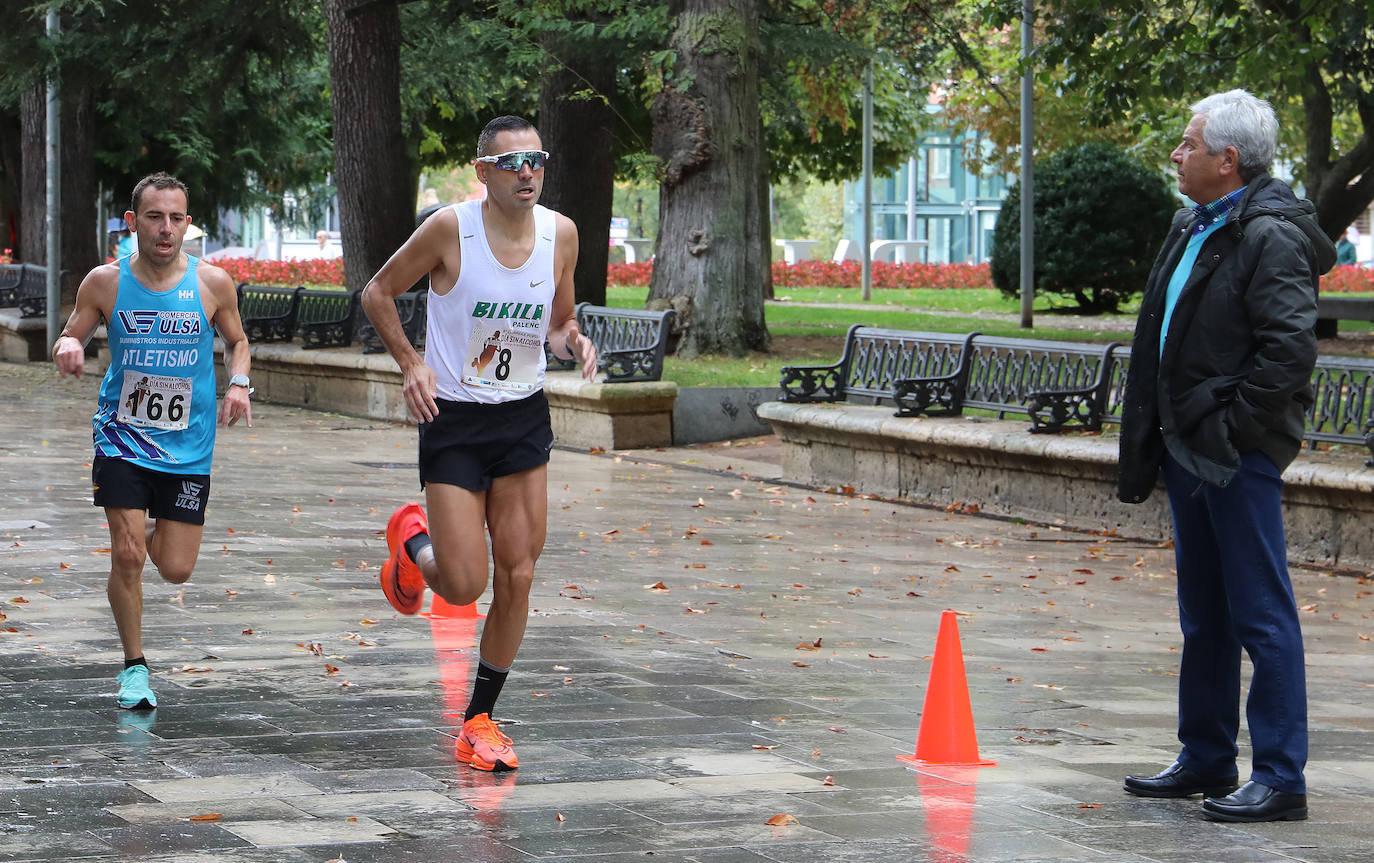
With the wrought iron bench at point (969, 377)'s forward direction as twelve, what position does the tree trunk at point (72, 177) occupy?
The tree trunk is roughly at 3 o'clock from the wrought iron bench.

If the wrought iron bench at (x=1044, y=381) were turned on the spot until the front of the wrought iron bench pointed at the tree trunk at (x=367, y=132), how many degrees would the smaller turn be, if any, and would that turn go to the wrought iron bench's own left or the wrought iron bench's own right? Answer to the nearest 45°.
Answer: approximately 90° to the wrought iron bench's own right

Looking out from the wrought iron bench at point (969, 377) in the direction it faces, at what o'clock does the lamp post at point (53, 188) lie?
The lamp post is roughly at 3 o'clock from the wrought iron bench.

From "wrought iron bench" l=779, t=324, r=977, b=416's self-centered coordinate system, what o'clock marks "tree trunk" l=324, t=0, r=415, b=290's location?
The tree trunk is roughly at 3 o'clock from the wrought iron bench.

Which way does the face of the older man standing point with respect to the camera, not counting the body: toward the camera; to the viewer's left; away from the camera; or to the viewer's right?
to the viewer's left

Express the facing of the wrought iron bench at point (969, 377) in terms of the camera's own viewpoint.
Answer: facing the viewer and to the left of the viewer

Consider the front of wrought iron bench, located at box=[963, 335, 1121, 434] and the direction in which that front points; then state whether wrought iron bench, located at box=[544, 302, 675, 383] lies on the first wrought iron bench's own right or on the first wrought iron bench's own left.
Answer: on the first wrought iron bench's own right

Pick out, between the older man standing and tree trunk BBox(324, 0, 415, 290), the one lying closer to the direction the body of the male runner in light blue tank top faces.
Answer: the older man standing

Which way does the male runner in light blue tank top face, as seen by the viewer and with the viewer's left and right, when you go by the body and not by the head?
facing the viewer

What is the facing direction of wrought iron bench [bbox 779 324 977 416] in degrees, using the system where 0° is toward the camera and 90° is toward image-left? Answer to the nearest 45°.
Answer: approximately 45°

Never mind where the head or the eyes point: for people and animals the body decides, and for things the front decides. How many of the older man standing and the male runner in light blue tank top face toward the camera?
1

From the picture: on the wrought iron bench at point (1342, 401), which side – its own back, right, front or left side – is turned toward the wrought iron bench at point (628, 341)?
right

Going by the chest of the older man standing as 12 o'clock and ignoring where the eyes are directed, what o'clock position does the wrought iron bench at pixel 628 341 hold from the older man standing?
The wrought iron bench is roughly at 2 o'clock from the older man standing.

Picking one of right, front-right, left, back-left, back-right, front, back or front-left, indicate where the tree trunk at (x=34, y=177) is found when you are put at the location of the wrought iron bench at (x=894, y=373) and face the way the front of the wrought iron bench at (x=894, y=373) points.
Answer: right
